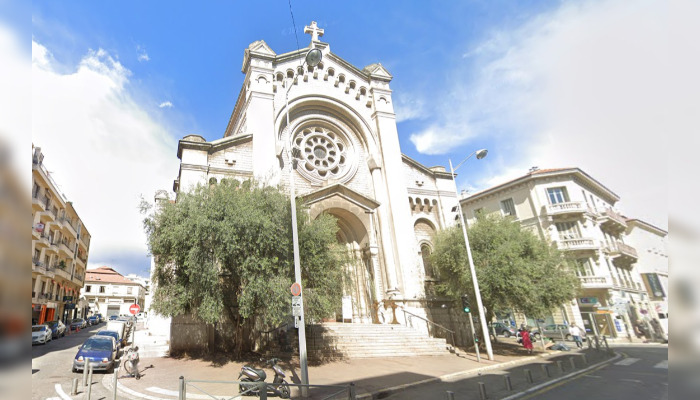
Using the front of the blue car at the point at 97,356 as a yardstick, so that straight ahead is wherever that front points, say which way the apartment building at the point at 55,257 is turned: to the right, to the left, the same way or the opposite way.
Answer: to the left

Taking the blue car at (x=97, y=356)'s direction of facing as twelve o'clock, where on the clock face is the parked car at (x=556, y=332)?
The parked car is roughly at 9 o'clock from the blue car.

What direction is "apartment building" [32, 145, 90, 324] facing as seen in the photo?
to the viewer's right

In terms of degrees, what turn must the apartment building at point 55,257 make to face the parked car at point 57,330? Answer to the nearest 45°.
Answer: approximately 90° to its right

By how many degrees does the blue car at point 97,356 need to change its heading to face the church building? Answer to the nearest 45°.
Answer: approximately 90° to its left

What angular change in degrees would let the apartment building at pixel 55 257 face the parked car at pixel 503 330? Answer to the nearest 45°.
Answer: approximately 45° to its right

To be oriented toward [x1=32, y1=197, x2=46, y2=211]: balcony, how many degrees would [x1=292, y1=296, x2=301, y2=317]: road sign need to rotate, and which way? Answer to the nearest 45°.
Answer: approximately 90° to its right
